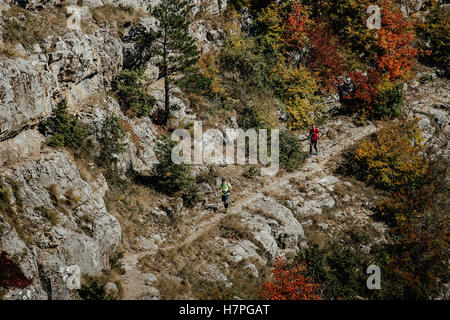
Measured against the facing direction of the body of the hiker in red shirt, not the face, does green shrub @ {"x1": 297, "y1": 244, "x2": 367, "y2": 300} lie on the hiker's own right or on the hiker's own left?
on the hiker's own left

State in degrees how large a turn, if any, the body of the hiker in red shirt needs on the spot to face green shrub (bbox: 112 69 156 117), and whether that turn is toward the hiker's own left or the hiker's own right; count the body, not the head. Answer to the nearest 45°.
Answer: approximately 90° to the hiker's own right

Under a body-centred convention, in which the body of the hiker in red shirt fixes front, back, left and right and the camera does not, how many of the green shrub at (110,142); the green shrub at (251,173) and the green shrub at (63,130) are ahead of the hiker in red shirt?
3

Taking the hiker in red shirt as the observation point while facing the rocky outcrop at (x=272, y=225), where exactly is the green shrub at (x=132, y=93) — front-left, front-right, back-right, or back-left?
front-right

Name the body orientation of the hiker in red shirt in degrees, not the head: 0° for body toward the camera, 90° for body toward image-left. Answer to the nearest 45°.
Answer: approximately 45°

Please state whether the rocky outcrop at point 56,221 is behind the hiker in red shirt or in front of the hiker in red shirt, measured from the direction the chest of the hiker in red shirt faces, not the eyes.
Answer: in front

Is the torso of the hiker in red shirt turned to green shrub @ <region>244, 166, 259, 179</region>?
yes

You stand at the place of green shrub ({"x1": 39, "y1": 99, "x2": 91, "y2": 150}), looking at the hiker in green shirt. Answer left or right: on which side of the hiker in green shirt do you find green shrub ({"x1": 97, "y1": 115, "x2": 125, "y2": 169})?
left
